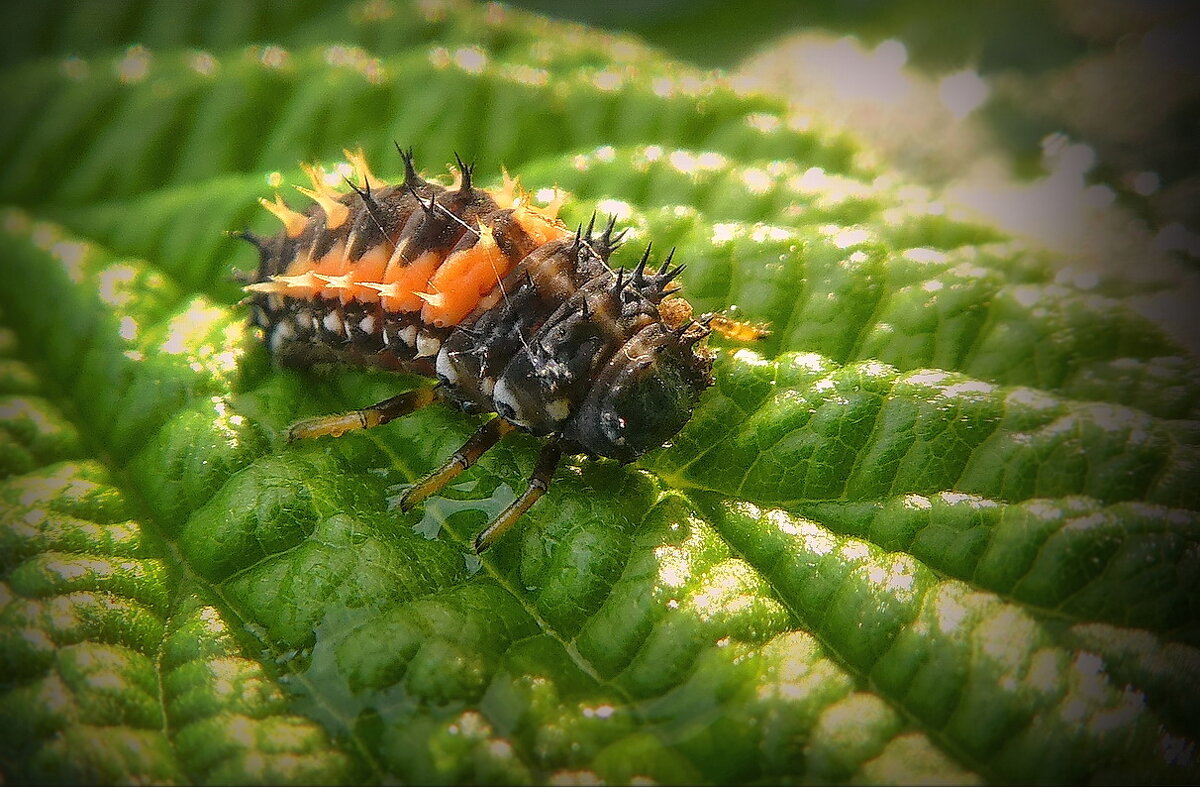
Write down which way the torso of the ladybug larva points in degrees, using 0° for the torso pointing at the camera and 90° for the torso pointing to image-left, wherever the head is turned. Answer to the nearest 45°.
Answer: approximately 315°
